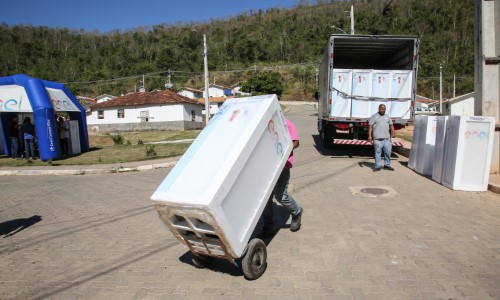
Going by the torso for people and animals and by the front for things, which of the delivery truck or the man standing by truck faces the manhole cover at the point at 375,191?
the man standing by truck

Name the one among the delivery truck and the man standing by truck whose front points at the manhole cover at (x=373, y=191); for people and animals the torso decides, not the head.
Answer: the man standing by truck

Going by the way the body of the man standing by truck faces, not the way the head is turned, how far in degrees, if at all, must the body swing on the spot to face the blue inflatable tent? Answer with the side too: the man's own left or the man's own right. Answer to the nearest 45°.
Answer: approximately 90° to the man's own right

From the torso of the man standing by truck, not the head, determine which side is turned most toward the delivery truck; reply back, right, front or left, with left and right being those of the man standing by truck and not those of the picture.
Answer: back

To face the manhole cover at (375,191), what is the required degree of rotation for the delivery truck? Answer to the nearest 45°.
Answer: approximately 180°

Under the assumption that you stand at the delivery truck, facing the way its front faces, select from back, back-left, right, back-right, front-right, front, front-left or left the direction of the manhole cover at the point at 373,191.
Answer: back

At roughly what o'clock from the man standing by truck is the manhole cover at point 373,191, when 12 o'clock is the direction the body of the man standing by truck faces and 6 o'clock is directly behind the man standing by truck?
The manhole cover is roughly at 12 o'clock from the man standing by truck.

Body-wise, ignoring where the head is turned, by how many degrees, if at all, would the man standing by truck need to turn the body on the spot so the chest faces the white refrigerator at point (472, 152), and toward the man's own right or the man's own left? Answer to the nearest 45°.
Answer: approximately 45° to the man's own left

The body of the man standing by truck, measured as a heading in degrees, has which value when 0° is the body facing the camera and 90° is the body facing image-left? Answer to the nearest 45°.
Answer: approximately 0°

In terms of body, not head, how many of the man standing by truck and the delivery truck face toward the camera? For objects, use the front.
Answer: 1

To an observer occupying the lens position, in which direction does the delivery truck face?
facing away from the viewer
